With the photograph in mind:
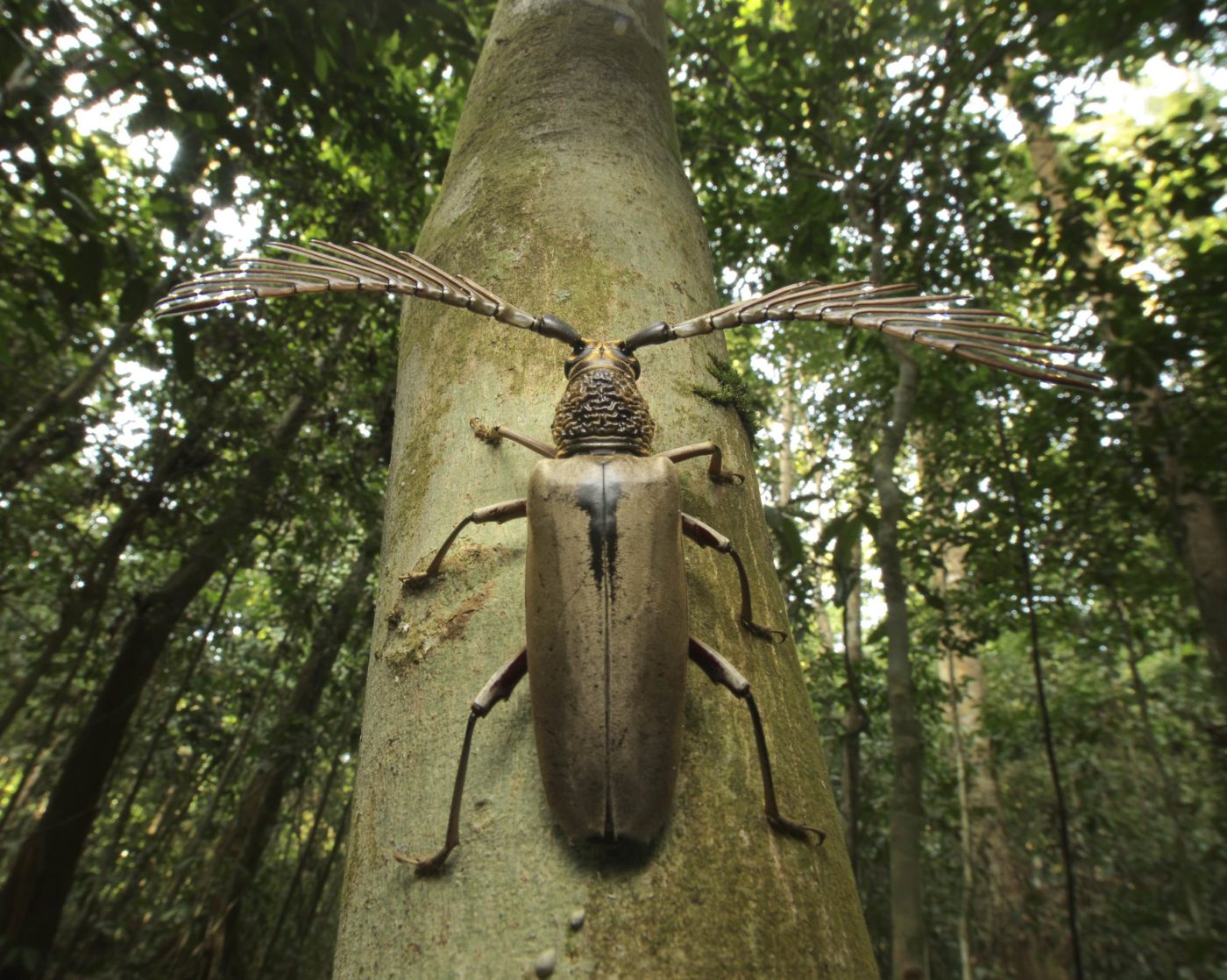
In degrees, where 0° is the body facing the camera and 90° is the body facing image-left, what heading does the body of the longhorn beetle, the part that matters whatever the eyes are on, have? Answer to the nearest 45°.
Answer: approximately 180°

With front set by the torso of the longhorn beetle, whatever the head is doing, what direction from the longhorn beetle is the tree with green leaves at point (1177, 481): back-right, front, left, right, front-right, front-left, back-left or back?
front-right

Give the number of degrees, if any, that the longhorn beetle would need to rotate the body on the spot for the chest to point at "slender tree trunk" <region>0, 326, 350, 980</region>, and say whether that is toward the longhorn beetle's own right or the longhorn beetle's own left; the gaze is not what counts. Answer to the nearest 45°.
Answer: approximately 45° to the longhorn beetle's own left

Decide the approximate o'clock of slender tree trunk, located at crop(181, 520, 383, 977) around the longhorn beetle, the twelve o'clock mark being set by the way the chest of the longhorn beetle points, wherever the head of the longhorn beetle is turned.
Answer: The slender tree trunk is roughly at 11 o'clock from the longhorn beetle.

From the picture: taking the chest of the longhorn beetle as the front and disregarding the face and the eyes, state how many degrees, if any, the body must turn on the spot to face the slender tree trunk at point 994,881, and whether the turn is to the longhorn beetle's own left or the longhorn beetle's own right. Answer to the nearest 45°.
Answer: approximately 45° to the longhorn beetle's own right
